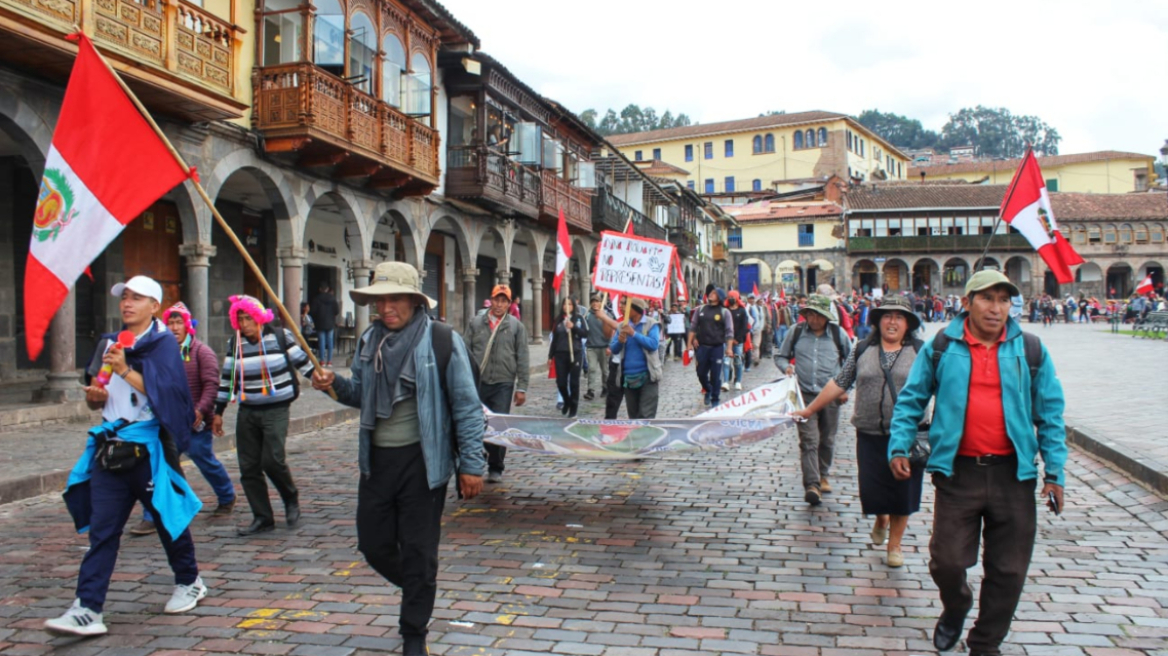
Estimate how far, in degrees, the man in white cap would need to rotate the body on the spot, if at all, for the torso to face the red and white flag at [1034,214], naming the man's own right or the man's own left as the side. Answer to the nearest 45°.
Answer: approximately 135° to the man's own left

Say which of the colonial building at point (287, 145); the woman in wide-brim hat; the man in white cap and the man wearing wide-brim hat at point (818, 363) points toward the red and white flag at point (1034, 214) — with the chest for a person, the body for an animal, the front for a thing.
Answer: the colonial building

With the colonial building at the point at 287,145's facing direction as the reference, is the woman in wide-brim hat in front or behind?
in front

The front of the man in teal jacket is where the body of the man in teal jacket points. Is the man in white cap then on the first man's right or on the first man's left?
on the first man's right

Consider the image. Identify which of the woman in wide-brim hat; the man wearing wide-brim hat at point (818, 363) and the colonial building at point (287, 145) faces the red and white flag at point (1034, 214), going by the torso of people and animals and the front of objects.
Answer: the colonial building

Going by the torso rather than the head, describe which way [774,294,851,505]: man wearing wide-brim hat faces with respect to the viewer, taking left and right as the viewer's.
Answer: facing the viewer

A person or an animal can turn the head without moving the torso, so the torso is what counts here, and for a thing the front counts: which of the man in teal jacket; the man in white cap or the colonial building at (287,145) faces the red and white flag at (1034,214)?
the colonial building

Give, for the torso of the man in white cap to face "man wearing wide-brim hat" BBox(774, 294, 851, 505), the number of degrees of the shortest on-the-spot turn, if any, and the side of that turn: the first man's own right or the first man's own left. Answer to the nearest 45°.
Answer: approximately 135° to the first man's own left

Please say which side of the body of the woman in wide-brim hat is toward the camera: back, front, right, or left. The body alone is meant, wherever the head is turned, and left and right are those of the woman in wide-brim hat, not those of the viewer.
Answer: front

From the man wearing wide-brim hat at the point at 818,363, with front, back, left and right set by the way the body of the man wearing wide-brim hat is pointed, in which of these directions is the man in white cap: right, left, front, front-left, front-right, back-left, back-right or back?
front-right

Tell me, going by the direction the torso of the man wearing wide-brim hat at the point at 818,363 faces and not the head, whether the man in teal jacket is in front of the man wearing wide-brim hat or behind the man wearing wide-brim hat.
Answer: in front
